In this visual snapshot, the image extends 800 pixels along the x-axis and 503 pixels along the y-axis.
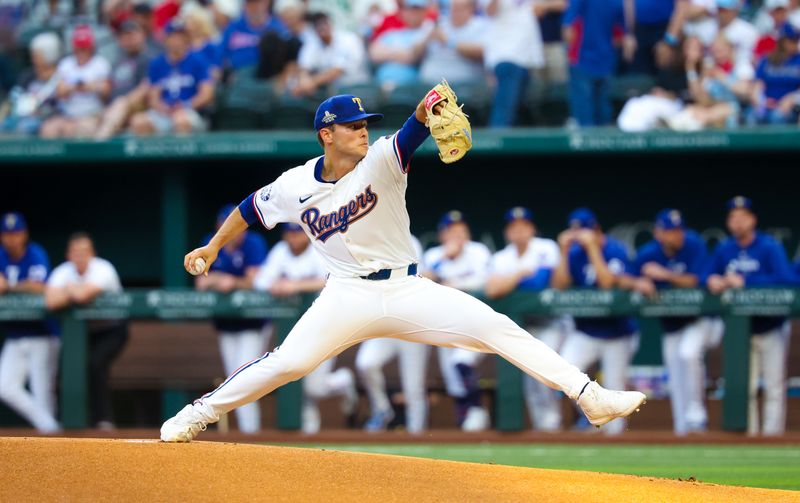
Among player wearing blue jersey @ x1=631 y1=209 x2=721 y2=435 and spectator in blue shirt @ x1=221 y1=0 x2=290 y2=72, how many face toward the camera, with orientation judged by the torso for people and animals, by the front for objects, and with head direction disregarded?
2

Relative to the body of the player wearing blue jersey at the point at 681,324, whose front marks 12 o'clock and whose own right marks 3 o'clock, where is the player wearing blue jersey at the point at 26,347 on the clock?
the player wearing blue jersey at the point at 26,347 is roughly at 3 o'clock from the player wearing blue jersey at the point at 681,324.

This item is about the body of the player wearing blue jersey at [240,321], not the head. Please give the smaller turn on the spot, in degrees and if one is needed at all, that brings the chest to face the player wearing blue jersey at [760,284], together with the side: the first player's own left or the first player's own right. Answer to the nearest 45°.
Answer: approximately 135° to the first player's own left

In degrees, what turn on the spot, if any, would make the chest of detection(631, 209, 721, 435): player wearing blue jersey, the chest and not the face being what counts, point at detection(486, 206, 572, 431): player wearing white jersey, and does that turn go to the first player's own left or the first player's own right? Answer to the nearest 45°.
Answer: approximately 90° to the first player's own right
